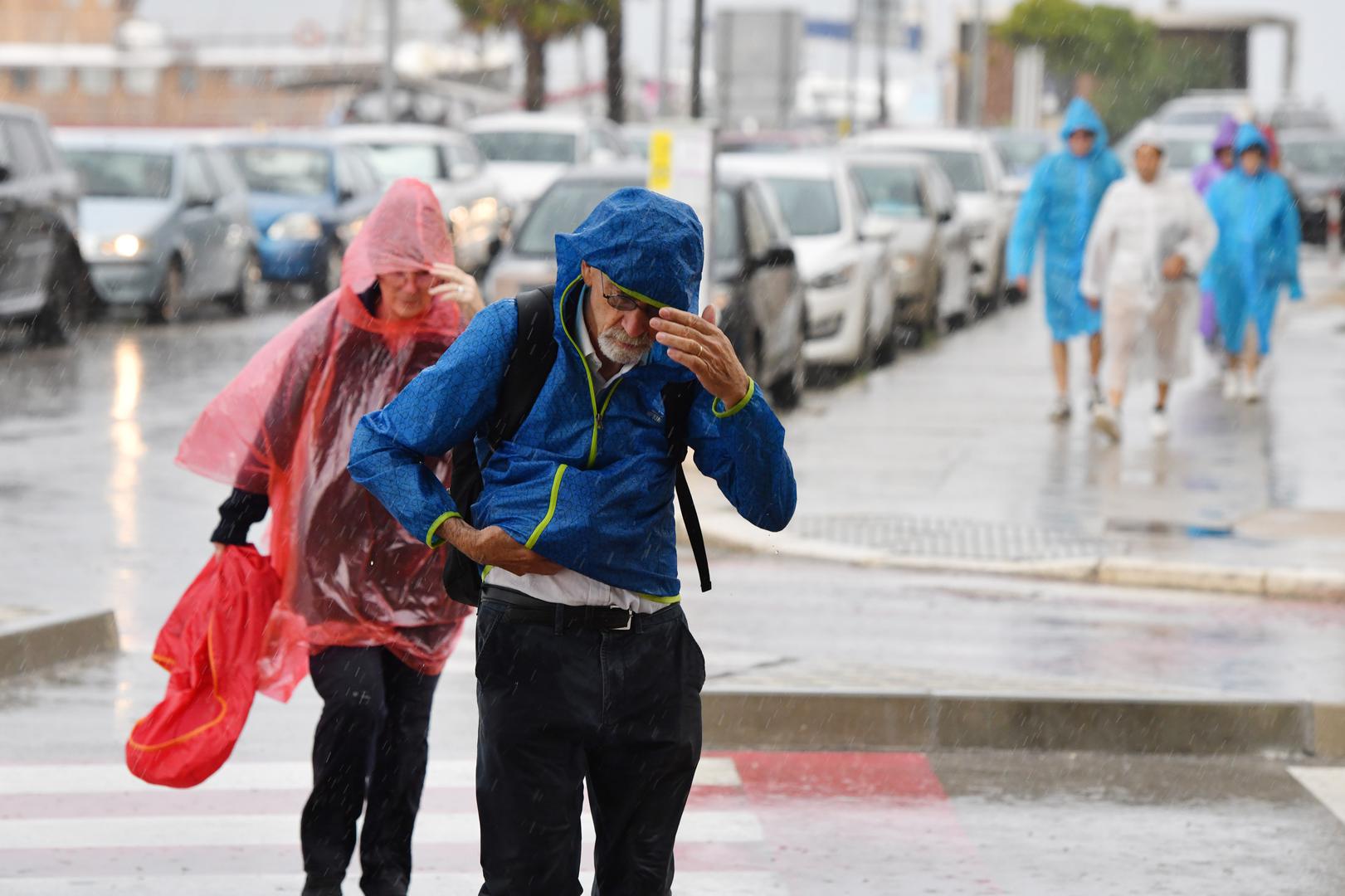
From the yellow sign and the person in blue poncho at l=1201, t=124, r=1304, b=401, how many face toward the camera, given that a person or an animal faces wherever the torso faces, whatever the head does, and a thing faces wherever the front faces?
2

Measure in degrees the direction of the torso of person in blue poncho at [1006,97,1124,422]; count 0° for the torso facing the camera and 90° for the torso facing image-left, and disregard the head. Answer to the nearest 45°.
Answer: approximately 0°

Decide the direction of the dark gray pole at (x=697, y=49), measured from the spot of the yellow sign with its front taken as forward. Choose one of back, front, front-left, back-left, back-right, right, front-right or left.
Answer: back

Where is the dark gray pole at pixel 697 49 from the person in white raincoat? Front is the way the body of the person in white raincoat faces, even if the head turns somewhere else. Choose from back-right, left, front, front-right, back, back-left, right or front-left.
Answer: right

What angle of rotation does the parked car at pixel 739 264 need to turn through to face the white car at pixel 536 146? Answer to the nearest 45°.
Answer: approximately 135° to its right

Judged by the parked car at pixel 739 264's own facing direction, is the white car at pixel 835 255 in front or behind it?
behind

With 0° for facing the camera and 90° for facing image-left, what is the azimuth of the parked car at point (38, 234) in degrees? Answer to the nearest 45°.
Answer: approximately 45°
